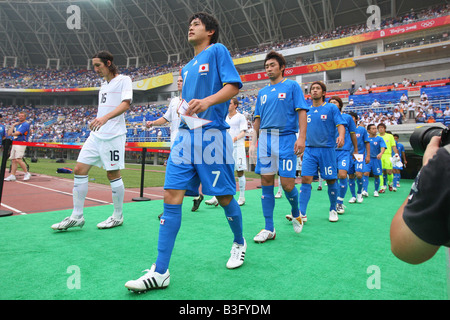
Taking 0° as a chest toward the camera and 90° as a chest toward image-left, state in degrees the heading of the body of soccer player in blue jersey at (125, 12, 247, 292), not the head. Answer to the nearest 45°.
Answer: approximately 45°

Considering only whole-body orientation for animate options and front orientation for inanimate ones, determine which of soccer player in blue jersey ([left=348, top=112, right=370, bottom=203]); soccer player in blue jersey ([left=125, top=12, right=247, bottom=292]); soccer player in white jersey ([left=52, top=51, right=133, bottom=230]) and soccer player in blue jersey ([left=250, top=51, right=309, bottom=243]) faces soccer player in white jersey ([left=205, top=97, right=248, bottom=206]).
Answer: soccer player in blue jersey ([left=348, top=112, right=370, bottom=203])

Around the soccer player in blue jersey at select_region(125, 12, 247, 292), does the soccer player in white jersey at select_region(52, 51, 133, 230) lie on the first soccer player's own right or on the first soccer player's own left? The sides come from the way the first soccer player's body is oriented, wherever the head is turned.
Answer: on the first soccer player's own right

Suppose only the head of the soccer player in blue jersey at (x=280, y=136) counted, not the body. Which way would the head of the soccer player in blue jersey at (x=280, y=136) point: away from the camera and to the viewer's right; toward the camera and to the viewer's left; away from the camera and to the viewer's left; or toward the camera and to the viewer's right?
toward the camera and to the viewer's left

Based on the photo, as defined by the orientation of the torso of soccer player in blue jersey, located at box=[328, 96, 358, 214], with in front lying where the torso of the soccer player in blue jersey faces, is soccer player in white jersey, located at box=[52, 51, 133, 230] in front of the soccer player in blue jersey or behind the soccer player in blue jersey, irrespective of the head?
in front

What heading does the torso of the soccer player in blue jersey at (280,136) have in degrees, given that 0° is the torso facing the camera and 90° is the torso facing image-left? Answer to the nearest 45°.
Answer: approximately 45°

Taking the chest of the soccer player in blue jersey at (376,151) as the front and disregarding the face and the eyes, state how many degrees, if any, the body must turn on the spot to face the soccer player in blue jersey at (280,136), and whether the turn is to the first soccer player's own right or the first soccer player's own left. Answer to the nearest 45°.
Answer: approximately 45° to the first soccer player's own left

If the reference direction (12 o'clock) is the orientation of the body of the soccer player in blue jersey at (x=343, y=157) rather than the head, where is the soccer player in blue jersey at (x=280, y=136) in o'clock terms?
the soccer player in blue jersey at (x=280, y=136) is roughly at 11 o'clock from the soccer player in blue jersey at (x=343, y=157).

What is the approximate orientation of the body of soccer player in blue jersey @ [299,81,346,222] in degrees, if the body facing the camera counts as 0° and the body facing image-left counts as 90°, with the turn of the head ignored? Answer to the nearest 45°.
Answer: approximately 45°

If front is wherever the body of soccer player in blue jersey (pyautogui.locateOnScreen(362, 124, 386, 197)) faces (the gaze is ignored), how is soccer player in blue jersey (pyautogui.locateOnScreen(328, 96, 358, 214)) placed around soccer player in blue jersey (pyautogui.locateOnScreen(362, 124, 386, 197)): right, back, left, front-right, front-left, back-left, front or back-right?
front-left

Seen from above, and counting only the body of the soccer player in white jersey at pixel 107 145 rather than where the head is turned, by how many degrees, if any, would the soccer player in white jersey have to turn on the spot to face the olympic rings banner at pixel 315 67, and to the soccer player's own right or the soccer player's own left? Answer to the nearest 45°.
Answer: approximately 180°

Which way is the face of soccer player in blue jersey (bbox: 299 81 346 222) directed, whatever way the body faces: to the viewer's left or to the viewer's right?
to the viewer's left

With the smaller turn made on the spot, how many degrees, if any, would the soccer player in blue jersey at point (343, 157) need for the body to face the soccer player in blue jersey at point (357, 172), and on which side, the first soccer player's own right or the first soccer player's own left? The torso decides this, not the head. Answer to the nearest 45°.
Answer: approximately 135° to the first soccer player's own right

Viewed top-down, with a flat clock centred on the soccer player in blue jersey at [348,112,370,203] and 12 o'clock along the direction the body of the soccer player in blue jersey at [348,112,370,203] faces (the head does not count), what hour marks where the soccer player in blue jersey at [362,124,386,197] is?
the soccer player in blue jersey at [362,124,386,197] is roughly at 5 o'clock from the soccer player in blue jersey at [348,112,370,203].
